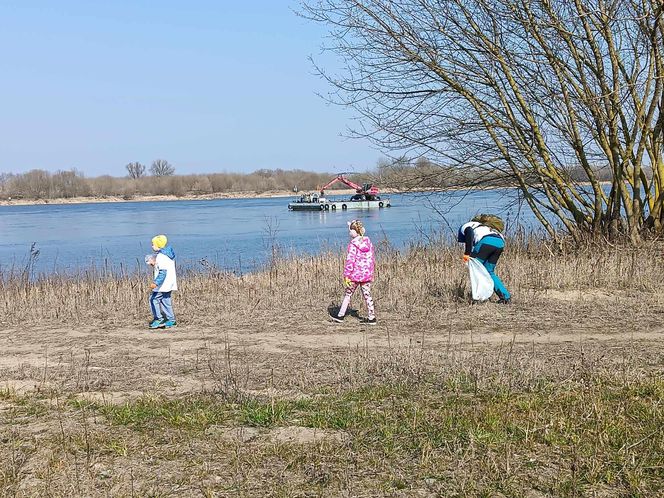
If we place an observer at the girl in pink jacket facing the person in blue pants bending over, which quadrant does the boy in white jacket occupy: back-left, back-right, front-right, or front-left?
back-left

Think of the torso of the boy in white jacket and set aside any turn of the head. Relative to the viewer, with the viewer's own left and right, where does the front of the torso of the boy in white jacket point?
facing to the left of the viewer

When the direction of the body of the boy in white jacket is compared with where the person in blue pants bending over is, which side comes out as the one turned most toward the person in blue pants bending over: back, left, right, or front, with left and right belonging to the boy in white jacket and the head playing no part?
back

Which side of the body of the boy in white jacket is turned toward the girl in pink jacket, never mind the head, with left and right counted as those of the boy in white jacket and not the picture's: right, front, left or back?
back
